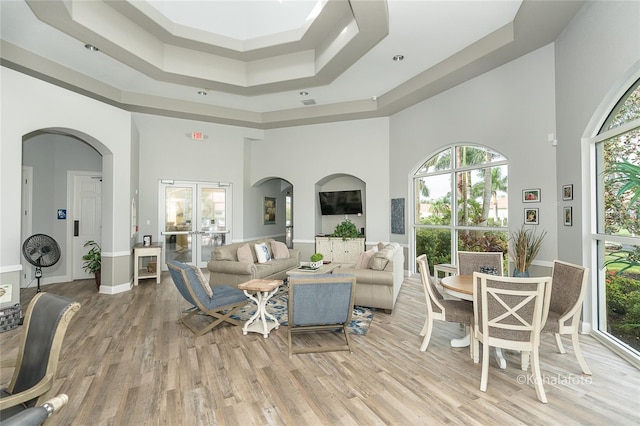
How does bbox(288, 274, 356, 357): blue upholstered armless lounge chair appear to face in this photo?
away from the camera

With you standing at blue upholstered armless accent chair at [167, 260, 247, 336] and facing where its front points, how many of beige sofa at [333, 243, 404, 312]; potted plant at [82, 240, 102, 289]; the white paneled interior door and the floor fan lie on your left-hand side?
3

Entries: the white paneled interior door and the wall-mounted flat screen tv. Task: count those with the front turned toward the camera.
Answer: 2

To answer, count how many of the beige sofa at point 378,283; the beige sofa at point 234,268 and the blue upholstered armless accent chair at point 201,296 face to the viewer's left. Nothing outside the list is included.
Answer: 1

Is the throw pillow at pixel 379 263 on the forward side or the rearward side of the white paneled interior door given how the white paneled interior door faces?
on the forward side

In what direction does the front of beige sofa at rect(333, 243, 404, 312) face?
to the viewer's left

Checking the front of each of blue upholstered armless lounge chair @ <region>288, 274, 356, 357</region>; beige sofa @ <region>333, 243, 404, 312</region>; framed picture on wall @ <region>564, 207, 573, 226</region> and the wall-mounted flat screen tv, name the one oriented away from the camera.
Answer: the blue upholstered armless lounge chair

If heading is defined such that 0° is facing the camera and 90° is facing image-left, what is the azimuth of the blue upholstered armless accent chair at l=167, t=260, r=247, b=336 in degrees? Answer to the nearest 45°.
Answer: approximately 225°

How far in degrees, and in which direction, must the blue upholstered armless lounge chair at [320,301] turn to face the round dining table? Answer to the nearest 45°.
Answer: approximately 90° to its right

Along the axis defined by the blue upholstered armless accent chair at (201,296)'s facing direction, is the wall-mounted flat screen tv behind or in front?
in front

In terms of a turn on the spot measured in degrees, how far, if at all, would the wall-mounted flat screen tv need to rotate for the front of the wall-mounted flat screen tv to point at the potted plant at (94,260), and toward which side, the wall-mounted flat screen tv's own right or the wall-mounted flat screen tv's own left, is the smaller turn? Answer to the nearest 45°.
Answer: approximately 45° to the wall-mounted flat screen tv's own right

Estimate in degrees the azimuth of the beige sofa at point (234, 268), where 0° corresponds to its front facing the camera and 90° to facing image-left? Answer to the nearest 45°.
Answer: approximately 315°

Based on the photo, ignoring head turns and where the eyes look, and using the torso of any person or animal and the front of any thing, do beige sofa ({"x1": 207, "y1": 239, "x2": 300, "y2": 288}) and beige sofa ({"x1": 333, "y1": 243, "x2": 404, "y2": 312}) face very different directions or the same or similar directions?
very different directions

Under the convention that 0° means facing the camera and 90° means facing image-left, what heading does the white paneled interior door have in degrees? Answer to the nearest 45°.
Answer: approximately 0°

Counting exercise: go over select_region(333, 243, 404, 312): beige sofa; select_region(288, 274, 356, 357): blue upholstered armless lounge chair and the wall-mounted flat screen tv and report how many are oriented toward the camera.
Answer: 1
